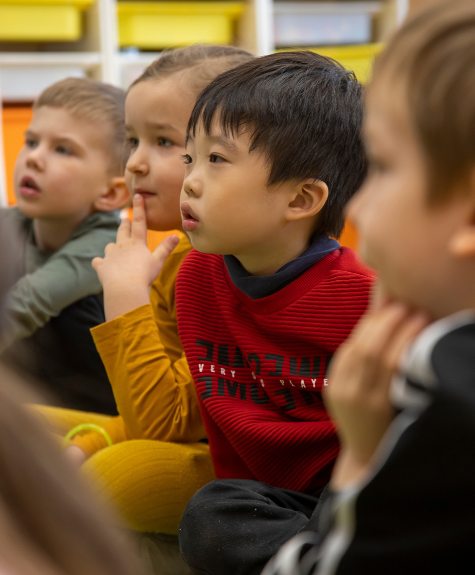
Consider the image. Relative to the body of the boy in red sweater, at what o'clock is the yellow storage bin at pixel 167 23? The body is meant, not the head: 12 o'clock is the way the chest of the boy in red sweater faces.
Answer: The yellow storage bin is roughly at 4 o'clock from the boy in red sweater.

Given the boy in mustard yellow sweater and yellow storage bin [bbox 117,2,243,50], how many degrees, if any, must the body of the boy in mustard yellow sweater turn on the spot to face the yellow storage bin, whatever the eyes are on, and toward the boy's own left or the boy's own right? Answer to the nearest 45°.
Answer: approximately 135° to the boy's own right

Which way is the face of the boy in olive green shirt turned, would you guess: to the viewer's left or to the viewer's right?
to the viewer's left

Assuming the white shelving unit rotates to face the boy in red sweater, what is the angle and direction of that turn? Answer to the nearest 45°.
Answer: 0° — it already faces them

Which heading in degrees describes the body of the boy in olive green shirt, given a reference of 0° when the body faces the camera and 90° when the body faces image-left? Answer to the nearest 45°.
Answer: approximately 45°

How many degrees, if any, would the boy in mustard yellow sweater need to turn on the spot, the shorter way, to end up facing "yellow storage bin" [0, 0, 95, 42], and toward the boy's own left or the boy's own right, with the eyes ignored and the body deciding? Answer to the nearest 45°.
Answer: approximately 135° to the boy's own right

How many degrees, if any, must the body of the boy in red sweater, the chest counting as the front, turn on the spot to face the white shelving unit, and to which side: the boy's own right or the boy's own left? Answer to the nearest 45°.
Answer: approximately 135° to the boy's own right

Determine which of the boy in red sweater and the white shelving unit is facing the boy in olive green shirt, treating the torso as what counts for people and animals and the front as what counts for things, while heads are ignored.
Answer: the white shelving unit

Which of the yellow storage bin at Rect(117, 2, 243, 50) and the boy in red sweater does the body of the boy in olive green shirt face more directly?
the boy in red sweater
